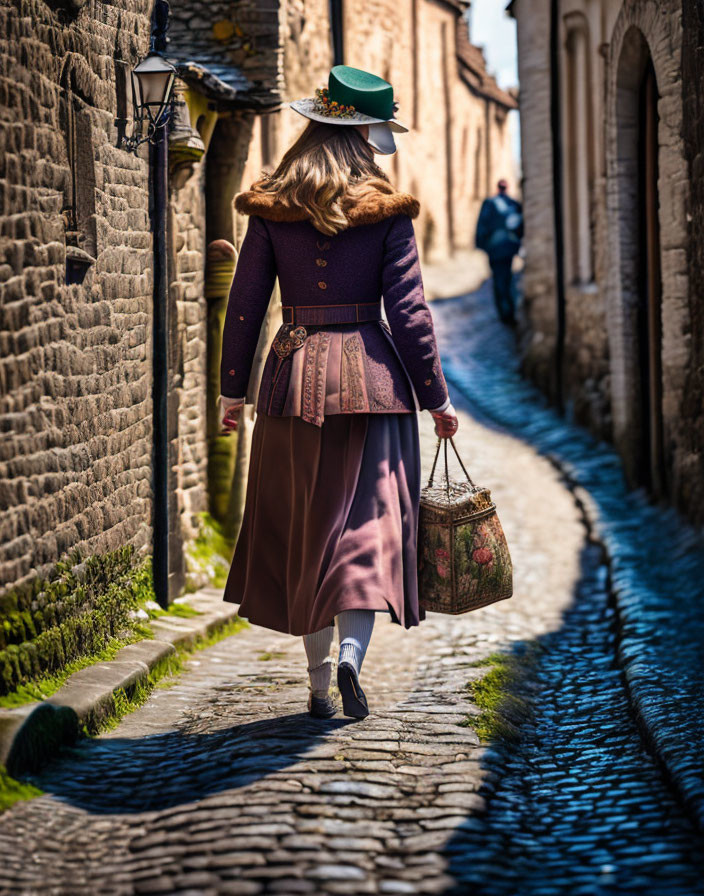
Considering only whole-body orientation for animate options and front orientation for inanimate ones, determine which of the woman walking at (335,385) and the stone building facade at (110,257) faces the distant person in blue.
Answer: the woman walking

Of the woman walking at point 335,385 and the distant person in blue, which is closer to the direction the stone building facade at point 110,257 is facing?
the woman walking

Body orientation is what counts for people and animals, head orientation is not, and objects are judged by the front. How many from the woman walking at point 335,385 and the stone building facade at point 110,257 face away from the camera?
1

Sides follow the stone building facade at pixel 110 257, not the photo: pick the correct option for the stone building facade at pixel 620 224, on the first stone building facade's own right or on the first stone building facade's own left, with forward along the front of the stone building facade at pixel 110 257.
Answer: on the first stone building facade's own left

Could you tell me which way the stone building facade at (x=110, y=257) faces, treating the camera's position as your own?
facing the viewer and to the right of the viewer

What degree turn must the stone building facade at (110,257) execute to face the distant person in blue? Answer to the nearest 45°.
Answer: approximately 135° to its left

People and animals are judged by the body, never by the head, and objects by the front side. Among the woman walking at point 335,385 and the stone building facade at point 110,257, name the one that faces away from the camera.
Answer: the woman walking

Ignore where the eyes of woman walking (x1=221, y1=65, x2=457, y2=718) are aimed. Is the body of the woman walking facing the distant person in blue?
yes

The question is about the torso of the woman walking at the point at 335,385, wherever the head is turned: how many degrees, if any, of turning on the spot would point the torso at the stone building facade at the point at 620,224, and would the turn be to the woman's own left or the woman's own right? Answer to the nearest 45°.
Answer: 0° — they already face it

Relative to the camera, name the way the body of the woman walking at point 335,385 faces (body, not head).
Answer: away from the camera
